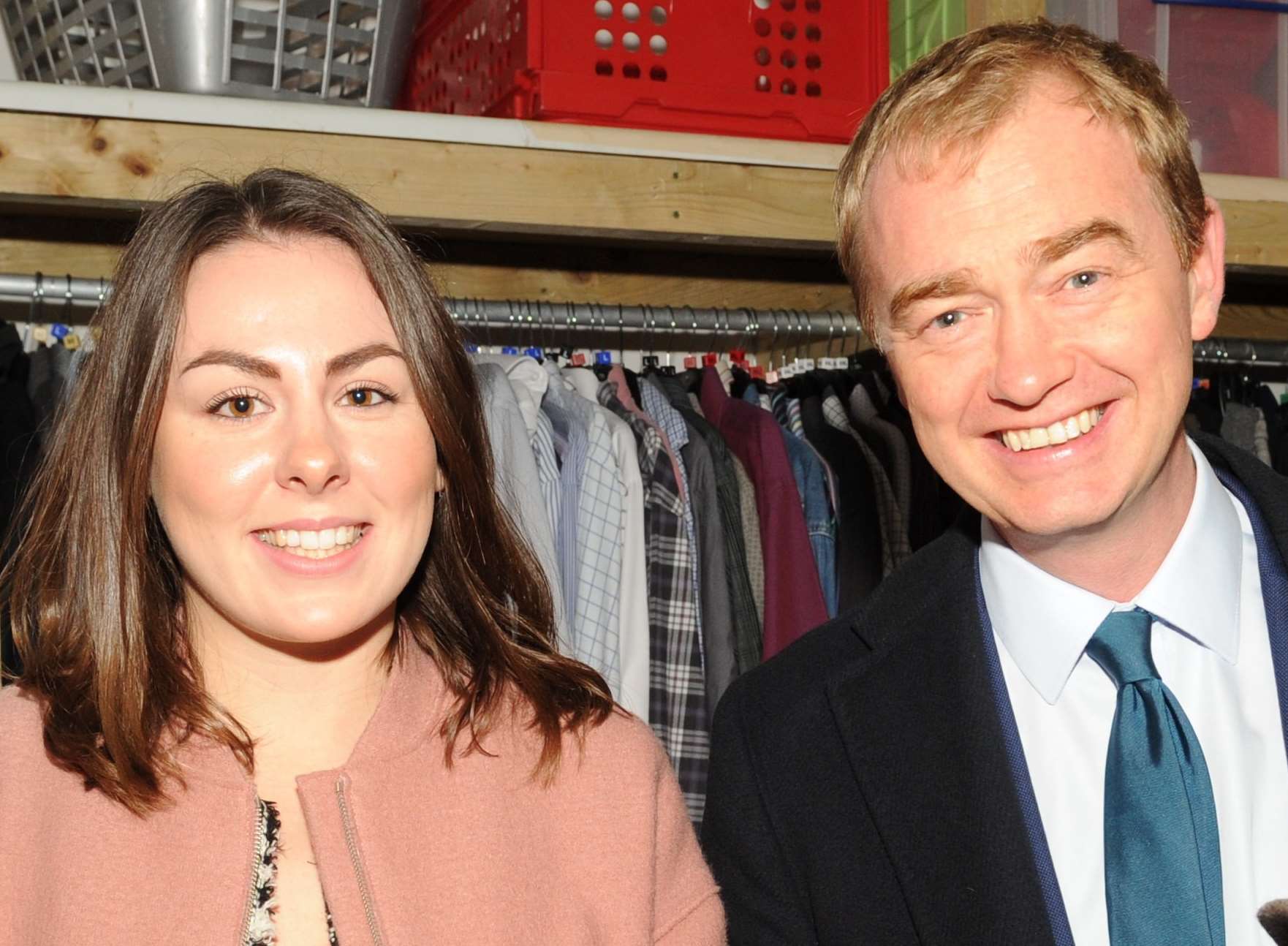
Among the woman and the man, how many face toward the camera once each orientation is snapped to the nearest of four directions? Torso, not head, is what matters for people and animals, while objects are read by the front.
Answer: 2

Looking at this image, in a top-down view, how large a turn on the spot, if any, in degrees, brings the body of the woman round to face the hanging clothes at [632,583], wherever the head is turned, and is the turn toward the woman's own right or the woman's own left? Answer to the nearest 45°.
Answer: approximately 135° to the woman's own left

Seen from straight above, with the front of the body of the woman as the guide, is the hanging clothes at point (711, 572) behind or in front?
behind

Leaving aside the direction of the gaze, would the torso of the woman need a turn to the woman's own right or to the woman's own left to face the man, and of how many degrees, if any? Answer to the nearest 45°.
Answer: approximately 90° to the woman's own left

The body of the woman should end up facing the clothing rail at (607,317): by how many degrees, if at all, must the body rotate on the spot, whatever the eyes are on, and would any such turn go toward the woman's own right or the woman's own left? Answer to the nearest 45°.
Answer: approximately 135° to the woman's own left

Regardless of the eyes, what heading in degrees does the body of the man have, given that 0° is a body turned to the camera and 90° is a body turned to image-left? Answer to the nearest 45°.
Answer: approximately 0°

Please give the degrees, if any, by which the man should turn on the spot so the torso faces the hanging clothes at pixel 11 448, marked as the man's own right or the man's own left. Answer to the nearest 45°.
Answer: approximately 90° to the man's own right

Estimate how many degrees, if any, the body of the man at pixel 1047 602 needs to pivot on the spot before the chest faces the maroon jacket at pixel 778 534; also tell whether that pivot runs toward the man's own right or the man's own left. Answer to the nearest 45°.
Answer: approximately 135° to the man's own right

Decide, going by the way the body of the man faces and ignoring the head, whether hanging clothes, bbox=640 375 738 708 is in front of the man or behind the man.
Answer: behind

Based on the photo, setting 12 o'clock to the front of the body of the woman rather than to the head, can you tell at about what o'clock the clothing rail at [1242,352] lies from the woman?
The clothing rail is roughly at 8 o'clock from the woman.

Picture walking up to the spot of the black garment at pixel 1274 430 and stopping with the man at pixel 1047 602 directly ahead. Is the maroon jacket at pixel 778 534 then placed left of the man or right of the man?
right

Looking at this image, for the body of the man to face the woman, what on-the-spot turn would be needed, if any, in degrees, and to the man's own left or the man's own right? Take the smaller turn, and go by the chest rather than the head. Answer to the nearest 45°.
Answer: approximately 90° to the man's own right
